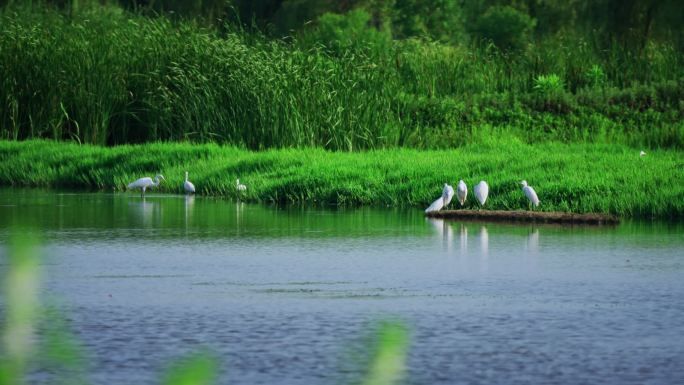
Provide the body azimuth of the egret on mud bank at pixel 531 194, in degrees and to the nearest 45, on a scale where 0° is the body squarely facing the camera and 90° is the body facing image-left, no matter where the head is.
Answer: approximately 90°

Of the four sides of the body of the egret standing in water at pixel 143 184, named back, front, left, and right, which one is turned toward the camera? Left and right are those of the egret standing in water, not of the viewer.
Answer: right

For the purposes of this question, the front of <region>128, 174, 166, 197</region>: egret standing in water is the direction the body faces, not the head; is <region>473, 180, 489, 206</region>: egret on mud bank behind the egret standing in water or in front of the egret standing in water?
in front

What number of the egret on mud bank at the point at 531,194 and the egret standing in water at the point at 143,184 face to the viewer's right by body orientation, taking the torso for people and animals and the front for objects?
1

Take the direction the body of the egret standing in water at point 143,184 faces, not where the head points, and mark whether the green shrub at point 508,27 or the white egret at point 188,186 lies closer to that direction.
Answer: the white egret

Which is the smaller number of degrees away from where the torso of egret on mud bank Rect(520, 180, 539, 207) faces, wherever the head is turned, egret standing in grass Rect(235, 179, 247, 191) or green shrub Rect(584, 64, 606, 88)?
the egret standing in grass

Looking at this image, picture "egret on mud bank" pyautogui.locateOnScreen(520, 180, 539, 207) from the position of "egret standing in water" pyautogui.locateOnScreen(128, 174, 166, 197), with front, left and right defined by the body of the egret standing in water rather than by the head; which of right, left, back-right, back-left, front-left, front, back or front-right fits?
front-right

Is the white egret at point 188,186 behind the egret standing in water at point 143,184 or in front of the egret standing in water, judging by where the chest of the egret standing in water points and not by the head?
in front

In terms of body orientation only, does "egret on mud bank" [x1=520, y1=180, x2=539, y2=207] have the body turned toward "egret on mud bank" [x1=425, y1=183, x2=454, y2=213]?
yes

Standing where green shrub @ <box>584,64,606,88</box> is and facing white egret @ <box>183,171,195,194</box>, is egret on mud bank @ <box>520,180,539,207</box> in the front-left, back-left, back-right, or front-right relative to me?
front-left

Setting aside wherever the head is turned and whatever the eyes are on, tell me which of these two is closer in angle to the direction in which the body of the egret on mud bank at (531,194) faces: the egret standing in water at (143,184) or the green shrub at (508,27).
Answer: the egret standing in water
